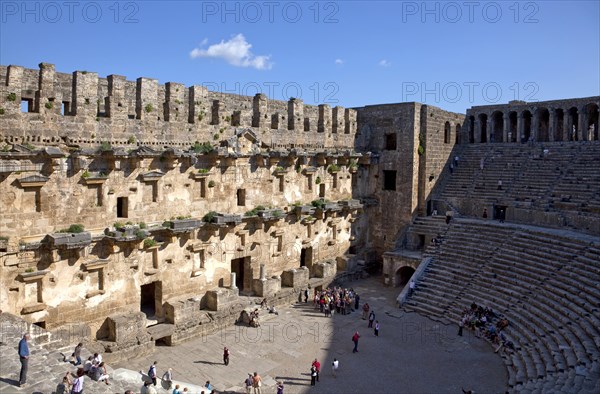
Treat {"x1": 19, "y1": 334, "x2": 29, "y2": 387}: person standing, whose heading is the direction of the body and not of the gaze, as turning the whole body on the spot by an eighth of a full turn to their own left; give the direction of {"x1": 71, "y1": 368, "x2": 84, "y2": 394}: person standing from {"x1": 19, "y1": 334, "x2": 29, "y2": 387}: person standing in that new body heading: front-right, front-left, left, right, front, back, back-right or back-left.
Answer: right

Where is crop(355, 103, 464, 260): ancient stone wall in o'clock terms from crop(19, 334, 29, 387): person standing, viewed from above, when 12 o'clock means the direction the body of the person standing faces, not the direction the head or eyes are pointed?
The ancient stone wall is roughly at 11 o'clock from the person standing.

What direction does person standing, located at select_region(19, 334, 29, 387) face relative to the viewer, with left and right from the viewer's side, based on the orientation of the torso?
facing to the right of the viewer

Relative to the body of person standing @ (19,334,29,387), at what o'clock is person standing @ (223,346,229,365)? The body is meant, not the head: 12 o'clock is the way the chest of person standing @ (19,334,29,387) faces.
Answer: person standing @ (223,346,229,365) is roughly at 11 o'clock from person standing @ (19,334,29,387).

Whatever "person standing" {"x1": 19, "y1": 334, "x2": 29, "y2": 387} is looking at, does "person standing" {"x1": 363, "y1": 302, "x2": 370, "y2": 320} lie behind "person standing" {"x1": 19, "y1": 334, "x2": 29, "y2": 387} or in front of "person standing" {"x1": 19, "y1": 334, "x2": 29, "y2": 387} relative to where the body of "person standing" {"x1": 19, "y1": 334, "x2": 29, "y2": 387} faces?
in front

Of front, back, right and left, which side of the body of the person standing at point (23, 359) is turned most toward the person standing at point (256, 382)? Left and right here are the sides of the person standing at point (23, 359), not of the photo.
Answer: front

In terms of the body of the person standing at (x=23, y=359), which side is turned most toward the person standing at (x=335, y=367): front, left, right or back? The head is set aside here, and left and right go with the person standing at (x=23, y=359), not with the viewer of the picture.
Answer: front
